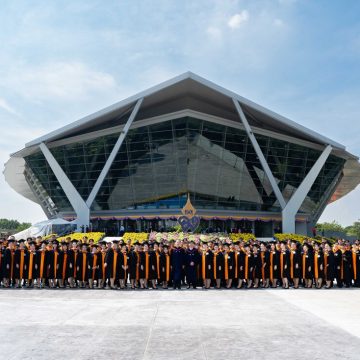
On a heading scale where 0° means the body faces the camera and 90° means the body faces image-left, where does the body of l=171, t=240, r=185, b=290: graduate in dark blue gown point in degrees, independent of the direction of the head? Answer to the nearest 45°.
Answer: approximately 0°

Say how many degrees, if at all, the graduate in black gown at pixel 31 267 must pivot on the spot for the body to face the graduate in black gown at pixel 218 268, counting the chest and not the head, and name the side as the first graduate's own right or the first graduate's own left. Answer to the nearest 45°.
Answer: approximately 90° to the first graduate's own left

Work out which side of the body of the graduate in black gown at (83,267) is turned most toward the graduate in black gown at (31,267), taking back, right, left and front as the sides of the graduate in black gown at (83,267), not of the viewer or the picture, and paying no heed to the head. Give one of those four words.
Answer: right

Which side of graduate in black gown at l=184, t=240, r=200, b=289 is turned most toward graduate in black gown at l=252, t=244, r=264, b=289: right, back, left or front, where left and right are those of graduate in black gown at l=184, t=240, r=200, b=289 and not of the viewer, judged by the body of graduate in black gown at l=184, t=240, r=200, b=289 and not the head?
left

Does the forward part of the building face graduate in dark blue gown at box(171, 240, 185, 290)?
yes

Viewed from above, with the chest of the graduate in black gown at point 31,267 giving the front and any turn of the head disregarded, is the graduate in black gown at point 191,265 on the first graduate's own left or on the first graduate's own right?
on the first graduate's own left
